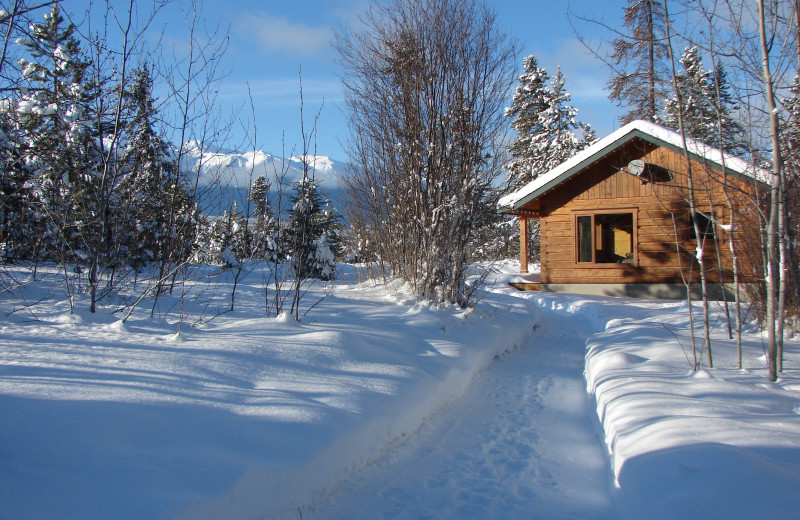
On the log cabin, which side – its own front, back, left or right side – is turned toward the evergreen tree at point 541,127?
right

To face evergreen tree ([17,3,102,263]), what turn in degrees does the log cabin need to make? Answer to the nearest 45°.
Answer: approximately 45° to its left

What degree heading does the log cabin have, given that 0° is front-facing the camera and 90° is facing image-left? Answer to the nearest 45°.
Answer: approximately 90°
